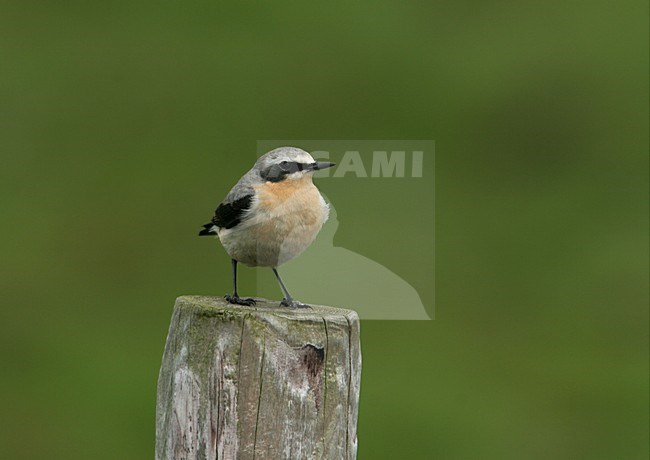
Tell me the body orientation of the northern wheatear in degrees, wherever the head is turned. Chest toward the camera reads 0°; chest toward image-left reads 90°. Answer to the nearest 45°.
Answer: approximately 315°
